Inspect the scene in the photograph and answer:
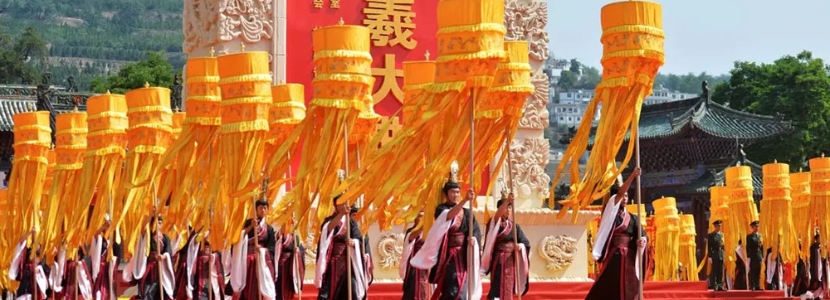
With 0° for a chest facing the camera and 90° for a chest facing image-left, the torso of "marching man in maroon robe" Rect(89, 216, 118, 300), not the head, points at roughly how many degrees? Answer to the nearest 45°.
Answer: approximately 315°

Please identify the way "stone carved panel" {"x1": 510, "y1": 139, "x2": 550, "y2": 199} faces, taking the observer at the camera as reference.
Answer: facing the viewer

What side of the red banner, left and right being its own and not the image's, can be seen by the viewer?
front

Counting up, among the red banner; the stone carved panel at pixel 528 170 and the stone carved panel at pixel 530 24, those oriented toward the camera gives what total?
3

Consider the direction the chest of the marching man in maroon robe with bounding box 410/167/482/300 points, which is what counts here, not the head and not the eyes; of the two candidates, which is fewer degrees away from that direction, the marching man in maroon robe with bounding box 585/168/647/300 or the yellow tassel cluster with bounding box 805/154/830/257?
the marching man in maroon robe

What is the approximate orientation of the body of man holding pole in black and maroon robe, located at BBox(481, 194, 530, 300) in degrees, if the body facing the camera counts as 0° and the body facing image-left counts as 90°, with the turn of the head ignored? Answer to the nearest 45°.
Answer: approximately 315°
